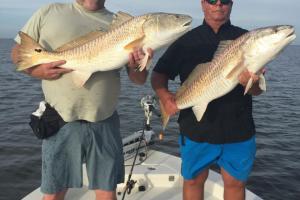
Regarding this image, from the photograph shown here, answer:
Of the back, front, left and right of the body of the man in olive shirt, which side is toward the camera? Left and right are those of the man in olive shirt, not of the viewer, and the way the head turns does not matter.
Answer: front

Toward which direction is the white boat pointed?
away from the camera
